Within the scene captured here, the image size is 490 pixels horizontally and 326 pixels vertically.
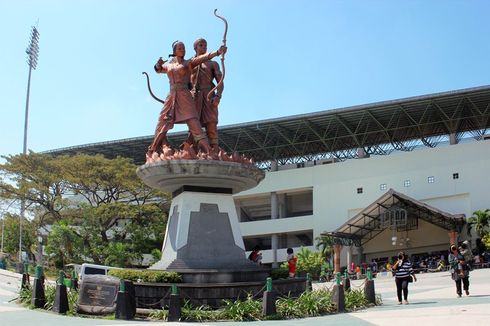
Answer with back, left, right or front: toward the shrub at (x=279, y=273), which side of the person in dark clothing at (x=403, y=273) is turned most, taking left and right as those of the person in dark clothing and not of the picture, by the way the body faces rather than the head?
right

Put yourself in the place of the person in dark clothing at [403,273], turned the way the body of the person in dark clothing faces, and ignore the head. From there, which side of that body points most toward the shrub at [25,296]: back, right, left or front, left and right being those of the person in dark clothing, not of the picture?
right

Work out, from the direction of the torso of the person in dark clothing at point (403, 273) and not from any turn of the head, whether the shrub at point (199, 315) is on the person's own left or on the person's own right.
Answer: on the person's own right

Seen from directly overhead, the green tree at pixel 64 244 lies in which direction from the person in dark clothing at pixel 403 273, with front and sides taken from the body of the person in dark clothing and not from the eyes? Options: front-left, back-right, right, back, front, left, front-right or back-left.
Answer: back-right

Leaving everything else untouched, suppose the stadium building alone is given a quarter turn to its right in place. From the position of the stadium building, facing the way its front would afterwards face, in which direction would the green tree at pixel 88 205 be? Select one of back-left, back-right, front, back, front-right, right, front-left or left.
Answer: front-left

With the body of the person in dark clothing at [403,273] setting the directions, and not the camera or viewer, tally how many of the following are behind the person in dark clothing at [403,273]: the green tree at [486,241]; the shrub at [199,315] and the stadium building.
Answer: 2

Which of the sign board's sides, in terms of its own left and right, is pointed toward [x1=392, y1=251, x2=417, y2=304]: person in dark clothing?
left

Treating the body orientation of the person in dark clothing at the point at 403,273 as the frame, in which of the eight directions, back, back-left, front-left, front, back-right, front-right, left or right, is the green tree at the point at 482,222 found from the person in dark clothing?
back

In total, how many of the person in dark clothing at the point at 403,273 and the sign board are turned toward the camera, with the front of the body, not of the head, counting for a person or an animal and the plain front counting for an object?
2

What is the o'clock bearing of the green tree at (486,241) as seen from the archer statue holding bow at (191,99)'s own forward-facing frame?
The green tree is roughly at 9 o'clock from the archer statue holding bow.

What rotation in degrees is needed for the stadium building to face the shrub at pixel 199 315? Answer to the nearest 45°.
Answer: approximately 45° to its left

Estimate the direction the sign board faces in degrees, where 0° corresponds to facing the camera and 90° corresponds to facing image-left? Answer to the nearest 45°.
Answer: approximately 0°

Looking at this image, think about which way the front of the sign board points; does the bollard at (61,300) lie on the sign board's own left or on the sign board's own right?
on the sign board's own right
